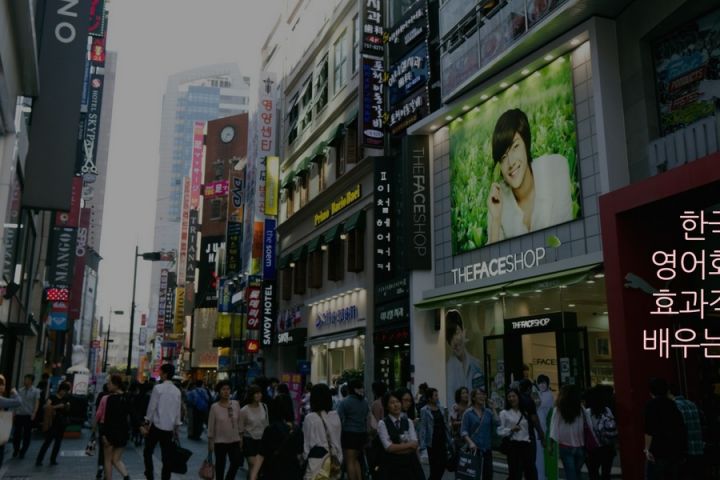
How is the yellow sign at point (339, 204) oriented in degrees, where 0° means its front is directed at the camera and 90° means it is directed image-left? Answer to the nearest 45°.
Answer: approximately 45°

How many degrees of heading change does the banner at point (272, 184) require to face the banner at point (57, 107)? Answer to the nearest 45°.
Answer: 0° — it already faces it

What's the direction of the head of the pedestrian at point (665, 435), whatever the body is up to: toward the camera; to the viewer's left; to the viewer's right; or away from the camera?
away from the camera

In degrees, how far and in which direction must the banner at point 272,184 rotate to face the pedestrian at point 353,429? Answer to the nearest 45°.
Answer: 0° — it already faces them

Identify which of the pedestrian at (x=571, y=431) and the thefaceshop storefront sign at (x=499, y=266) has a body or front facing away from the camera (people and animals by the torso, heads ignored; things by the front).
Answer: the pedestrian

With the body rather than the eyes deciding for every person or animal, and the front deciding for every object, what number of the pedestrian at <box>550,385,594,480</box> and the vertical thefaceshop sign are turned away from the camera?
1

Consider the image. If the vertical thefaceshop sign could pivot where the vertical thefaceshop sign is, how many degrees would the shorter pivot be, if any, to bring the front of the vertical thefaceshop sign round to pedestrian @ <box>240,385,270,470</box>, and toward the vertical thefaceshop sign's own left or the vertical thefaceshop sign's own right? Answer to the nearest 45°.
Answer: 0° — it already faces them

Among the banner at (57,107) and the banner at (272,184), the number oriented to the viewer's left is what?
0

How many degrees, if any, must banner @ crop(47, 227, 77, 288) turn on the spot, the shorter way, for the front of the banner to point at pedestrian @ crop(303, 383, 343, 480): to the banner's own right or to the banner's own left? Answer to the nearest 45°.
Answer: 0° — it already faces them

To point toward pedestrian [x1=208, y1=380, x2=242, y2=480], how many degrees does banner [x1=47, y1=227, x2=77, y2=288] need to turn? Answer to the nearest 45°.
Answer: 0° — it already faces them

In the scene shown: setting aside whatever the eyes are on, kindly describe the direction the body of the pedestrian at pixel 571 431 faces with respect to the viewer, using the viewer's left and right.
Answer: facing away from the viewer

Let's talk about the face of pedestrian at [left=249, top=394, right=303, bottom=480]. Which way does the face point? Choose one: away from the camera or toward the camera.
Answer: away from the camera

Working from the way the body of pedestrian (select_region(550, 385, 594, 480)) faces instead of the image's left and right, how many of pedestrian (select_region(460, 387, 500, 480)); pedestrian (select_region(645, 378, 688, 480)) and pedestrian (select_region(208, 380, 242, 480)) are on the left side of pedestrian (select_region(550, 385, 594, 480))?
2

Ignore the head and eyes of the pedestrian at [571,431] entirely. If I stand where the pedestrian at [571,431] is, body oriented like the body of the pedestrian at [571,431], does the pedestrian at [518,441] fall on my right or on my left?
on my left

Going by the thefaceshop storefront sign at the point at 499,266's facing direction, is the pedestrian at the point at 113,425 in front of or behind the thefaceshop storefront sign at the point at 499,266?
in front
